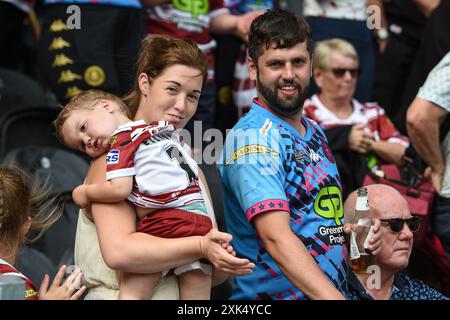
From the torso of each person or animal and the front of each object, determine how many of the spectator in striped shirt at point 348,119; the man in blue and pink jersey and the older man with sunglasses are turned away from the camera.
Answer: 0

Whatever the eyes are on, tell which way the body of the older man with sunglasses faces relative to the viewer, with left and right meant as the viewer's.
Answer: facing the viewer and to the right of the viewer

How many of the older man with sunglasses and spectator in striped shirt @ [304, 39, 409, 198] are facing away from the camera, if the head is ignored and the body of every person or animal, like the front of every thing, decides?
0

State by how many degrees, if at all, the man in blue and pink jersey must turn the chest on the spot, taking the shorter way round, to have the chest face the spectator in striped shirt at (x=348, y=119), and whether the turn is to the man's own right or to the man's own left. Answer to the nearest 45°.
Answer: approximately 135° to the man's own left

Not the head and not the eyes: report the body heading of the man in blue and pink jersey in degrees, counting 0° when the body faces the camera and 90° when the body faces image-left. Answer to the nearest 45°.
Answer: approximately 315°

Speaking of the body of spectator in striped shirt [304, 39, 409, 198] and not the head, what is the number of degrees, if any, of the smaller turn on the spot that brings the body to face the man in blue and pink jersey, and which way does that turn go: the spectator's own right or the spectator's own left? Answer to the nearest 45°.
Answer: approximately 45° to the spectator's own right

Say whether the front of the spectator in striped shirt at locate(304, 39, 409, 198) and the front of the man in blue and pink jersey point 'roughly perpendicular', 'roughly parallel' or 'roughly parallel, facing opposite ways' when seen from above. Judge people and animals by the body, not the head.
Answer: roughly parallel

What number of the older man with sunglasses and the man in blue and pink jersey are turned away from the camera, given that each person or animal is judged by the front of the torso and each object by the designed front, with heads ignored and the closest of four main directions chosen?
0

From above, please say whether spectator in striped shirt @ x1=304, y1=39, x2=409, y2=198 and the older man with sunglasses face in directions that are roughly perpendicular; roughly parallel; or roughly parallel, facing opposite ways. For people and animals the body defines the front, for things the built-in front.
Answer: roughly parallel

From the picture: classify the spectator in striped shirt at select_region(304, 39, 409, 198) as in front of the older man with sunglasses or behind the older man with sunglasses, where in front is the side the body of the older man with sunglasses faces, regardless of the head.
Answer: behind

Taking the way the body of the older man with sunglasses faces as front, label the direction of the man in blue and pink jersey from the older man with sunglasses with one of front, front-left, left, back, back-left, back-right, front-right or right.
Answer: right

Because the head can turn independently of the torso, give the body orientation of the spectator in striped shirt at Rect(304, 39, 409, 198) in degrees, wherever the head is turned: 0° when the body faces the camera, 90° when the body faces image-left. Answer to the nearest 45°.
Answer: approximately 315°
